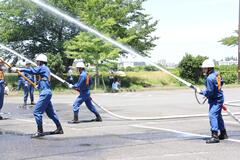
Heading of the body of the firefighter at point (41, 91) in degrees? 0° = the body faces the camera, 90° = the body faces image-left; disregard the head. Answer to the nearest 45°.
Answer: approximately 90°

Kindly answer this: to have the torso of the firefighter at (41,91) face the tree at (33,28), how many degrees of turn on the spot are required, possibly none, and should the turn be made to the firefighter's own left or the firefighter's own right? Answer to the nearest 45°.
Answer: approximately 90° to the firefighter's own right

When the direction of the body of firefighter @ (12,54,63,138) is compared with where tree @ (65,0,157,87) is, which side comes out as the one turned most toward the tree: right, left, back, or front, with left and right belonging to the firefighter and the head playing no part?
right

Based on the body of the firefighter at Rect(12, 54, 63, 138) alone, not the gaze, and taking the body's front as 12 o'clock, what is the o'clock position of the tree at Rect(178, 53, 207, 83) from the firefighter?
The tree is roughly at 4 o'clock from the firefighter.
